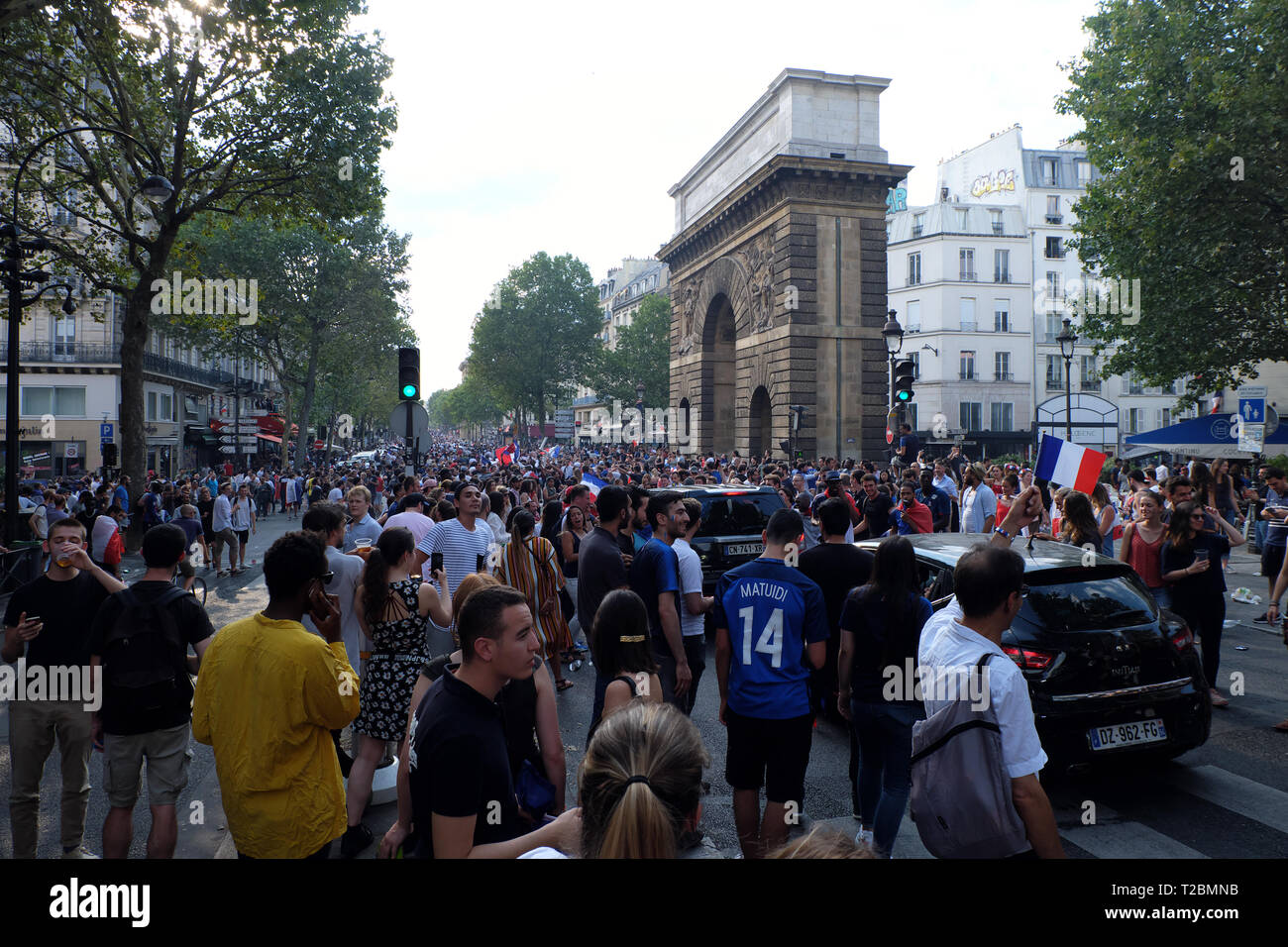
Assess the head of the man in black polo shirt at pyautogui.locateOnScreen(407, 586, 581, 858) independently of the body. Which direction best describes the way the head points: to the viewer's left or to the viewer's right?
to the viewer's right

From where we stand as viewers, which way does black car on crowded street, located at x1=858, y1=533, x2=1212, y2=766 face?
facing away from the viewer and to the left of the viewer

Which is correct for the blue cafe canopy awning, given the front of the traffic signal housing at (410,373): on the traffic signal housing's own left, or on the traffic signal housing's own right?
on the traffic signal housing's own left

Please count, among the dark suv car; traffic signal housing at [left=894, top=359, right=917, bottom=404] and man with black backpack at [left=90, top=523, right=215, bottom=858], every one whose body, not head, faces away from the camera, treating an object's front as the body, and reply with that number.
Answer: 2

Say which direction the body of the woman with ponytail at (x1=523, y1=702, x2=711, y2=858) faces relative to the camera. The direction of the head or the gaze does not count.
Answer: away from the camera

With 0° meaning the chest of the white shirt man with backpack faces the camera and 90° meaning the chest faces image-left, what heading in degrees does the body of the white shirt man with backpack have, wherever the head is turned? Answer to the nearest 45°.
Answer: approximately 225°

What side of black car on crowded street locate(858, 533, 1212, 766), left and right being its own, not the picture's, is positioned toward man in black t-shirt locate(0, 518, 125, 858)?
left

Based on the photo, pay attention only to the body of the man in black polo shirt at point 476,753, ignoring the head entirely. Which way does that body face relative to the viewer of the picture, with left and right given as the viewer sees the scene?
facing to the right of the viewer

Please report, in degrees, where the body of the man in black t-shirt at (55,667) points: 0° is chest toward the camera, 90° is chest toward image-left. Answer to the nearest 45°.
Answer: approximately 0°

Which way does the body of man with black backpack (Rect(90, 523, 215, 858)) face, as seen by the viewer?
away from the camera

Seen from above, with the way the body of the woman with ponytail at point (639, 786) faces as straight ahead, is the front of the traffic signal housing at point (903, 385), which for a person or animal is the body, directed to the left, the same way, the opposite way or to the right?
the opposite way

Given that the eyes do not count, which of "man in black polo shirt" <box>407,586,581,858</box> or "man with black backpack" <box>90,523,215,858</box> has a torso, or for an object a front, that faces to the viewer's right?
the man in black polo shirt
